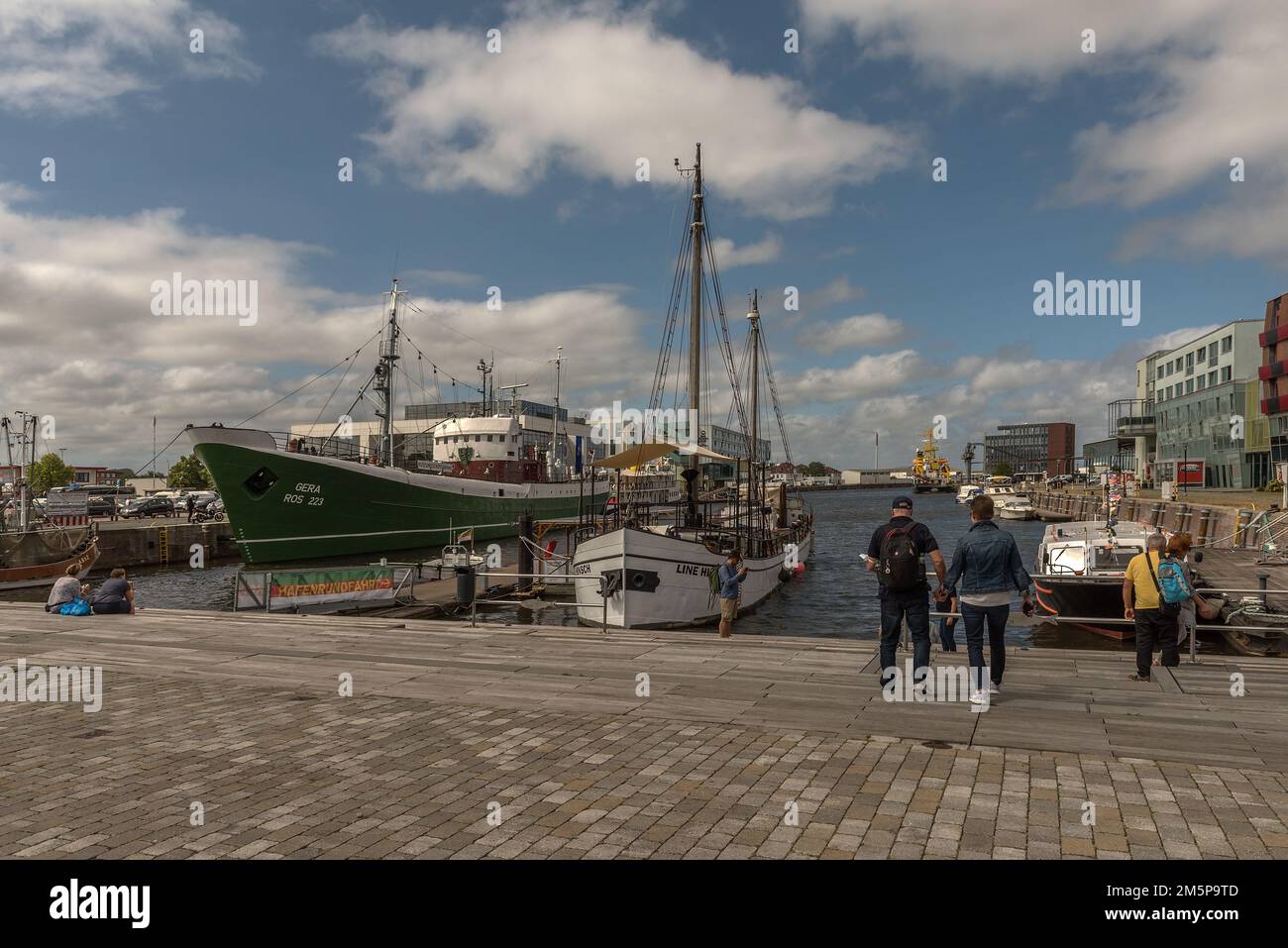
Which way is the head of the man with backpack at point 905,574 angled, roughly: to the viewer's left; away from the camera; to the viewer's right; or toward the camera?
away from the camera

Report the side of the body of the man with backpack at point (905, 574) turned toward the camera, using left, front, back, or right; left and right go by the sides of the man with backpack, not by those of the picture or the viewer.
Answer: back

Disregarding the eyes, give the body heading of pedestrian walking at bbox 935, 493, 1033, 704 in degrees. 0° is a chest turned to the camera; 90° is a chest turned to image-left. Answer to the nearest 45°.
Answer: approximately 180°

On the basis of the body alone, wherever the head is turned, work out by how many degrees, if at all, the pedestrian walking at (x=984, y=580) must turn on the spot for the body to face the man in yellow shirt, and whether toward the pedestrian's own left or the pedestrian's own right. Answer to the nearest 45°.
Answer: approximately 45° to the pedestrian's own right
